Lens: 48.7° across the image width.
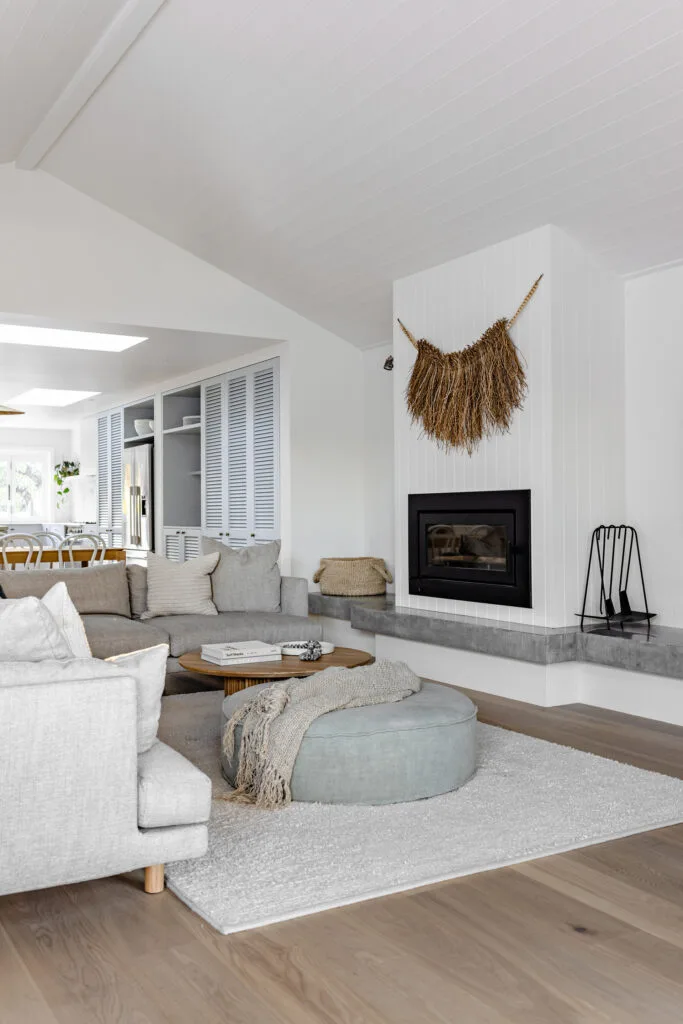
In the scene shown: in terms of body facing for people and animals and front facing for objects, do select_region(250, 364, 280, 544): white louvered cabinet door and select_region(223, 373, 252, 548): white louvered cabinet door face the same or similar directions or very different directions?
same or similar directions

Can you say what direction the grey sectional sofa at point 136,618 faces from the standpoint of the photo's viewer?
facing the viewer

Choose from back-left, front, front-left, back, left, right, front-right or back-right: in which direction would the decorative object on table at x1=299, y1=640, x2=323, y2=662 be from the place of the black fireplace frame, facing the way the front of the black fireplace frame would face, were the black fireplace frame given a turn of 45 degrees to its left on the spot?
front-right

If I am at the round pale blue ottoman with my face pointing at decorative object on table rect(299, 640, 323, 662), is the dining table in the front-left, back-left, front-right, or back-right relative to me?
front-left

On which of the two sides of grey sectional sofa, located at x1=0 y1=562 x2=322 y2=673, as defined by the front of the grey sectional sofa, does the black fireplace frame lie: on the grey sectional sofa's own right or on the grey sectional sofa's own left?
on the grey sectional sofa's own left

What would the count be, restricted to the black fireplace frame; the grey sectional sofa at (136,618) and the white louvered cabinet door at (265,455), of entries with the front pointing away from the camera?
0

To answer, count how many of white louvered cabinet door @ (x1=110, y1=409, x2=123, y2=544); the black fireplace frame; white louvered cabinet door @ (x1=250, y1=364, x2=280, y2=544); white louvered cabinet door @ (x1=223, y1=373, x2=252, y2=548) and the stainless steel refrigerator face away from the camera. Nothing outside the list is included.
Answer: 0

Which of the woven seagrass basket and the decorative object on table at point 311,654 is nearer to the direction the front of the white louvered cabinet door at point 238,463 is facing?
the decorative object on table

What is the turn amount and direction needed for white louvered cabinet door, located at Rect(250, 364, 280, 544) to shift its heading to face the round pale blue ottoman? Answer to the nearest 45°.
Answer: approximately 45° to its left

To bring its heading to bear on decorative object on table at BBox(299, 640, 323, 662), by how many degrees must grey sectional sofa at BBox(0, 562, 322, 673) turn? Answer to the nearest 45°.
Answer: approximately 45° to its left

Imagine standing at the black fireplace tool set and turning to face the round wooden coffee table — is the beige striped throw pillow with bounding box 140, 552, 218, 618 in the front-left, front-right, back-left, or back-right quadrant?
front-right

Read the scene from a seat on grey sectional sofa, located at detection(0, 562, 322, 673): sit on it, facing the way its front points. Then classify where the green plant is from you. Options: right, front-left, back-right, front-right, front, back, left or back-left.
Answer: back

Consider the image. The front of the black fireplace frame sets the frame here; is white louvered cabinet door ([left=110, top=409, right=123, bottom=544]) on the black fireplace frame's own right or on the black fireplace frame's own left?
on the black fireplace frame's own right

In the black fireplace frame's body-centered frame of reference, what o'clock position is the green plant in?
The green plant is roughly at 3 o'clock from the black fireplace frame.

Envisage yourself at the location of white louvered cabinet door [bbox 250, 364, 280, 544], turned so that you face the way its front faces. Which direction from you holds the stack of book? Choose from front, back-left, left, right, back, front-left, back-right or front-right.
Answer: front-left

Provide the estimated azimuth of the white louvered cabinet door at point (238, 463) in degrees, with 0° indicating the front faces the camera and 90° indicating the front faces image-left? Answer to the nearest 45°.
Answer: approximately 45°

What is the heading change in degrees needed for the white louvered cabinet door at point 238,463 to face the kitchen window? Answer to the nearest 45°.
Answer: approximately 90° to its right
